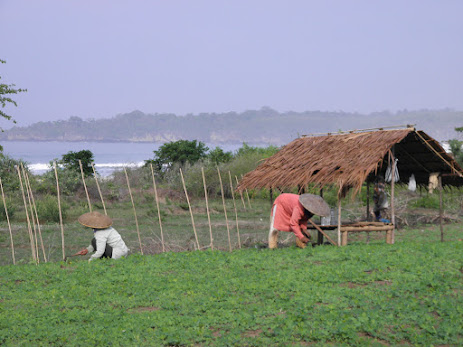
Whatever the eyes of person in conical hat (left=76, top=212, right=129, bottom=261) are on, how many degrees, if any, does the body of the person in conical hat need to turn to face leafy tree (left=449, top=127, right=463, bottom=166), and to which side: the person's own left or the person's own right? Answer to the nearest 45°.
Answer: approximately 135° to the person's own right

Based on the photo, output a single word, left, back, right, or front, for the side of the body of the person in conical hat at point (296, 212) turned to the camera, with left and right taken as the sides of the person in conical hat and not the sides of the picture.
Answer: right

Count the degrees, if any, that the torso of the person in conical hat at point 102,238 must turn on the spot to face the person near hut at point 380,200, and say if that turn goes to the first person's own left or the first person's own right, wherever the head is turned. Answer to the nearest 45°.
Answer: approximately 180°

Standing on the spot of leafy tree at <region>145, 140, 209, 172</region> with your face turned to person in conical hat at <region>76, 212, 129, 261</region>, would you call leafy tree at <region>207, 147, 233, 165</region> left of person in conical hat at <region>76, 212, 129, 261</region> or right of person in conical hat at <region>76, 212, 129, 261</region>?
left

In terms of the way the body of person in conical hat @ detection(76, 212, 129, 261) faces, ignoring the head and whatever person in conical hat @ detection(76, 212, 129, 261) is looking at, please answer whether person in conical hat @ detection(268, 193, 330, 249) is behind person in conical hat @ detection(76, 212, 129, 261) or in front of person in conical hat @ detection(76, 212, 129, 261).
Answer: behind

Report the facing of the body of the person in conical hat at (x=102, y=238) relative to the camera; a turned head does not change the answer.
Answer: to the viewer's left

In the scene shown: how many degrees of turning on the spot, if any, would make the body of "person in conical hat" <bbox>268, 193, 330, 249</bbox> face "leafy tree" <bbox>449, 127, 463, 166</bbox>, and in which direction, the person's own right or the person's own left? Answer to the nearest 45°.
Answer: approximately 45° to the person's own left

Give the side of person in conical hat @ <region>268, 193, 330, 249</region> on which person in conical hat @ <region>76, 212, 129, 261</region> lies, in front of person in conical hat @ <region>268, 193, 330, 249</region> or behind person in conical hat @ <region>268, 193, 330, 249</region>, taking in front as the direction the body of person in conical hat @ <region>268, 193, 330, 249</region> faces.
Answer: behind

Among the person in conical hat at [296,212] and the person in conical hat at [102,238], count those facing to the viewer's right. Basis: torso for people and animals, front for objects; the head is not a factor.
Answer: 1

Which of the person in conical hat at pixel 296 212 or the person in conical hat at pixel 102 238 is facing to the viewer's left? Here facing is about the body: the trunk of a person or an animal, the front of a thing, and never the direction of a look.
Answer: the person in conical hat at pixel 102 238

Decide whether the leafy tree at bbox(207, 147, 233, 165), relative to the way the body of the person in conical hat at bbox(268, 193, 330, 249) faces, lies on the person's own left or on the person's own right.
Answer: on the person's own left

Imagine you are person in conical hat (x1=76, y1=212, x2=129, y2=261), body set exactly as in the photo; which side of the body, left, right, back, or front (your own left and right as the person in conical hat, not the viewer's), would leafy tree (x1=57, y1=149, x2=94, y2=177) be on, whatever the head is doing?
right

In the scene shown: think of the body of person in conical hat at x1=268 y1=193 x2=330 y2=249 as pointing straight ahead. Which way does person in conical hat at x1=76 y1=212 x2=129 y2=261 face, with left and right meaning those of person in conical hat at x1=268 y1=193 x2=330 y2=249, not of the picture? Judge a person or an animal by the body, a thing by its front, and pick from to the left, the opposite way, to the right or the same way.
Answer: the opposite way
